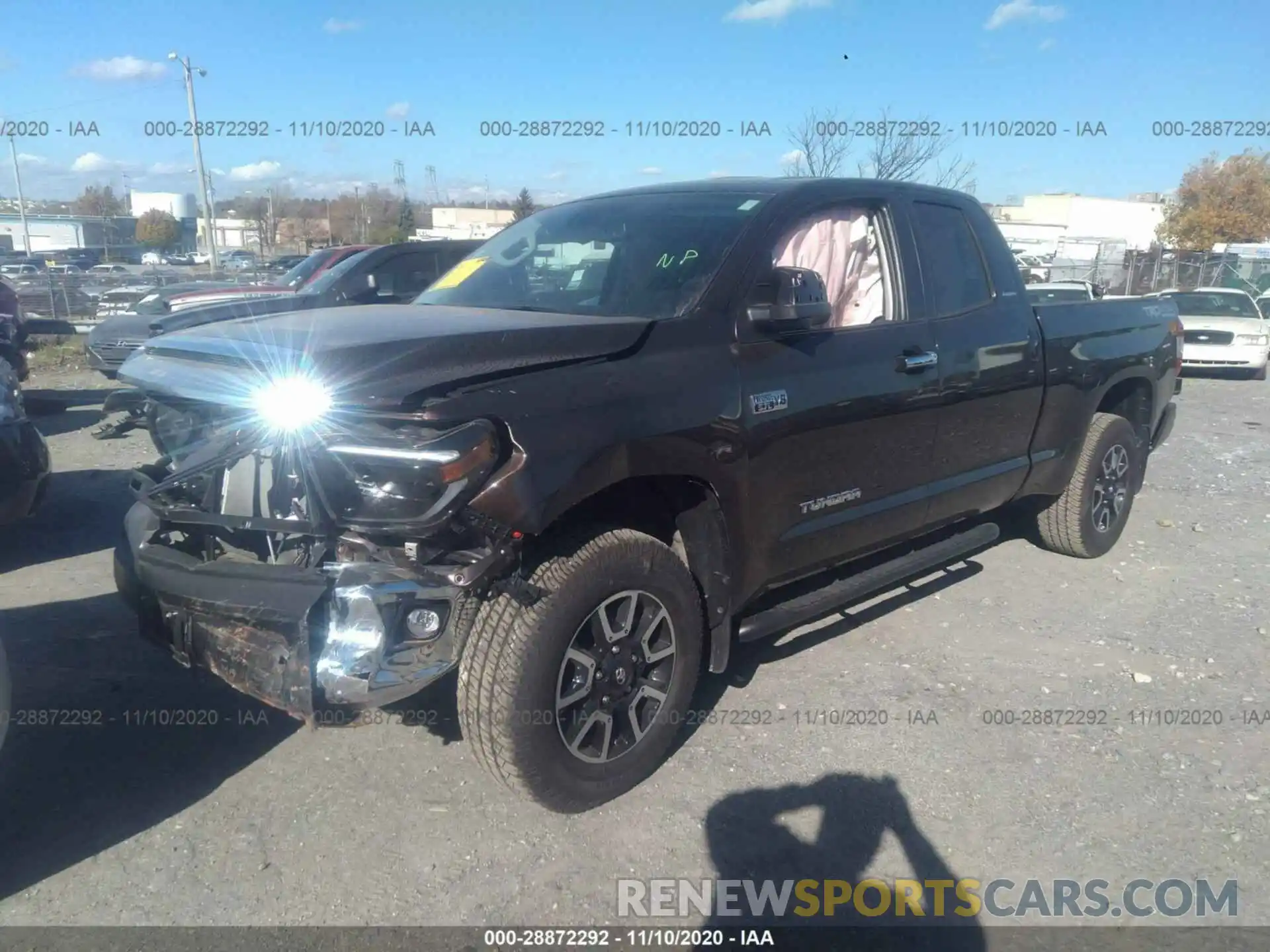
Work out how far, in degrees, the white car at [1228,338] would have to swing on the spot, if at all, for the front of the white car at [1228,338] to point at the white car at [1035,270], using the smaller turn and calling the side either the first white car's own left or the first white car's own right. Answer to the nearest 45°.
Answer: approximately 180°

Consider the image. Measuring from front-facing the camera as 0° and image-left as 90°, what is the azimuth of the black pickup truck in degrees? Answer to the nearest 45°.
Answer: approximately 45°

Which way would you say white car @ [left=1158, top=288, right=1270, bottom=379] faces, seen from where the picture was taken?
facing the viewer

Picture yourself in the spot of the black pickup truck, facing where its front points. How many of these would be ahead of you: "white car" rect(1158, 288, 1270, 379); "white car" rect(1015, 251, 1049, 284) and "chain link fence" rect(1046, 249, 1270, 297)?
0

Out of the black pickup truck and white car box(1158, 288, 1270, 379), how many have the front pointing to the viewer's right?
0

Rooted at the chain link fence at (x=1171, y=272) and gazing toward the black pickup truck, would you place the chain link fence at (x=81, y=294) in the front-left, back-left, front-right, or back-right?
front-right

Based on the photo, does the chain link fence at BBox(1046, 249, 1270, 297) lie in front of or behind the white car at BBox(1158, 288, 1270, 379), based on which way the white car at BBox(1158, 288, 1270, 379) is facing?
behind

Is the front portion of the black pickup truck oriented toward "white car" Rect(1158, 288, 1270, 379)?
no

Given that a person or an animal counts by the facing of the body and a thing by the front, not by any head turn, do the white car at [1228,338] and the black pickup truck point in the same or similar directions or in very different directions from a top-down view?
same or similar directions

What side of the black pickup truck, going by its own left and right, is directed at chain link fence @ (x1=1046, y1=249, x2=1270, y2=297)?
back

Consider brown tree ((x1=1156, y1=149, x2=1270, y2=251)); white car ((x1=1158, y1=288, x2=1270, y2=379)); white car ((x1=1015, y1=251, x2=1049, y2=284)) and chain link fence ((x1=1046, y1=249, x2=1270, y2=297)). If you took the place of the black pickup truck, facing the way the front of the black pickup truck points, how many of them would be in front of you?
0

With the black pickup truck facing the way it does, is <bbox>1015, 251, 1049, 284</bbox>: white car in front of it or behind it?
behind

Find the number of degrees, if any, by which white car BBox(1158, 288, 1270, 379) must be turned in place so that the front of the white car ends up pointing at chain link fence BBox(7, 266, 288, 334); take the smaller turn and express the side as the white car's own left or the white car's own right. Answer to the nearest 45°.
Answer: approximately 90° to the white car's own right

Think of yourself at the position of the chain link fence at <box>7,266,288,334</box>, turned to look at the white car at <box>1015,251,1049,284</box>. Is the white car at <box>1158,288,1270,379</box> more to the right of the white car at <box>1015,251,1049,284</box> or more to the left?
right

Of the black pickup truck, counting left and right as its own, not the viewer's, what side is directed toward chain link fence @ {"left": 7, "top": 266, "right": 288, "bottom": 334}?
right
